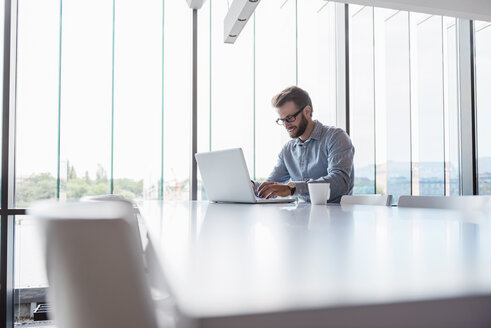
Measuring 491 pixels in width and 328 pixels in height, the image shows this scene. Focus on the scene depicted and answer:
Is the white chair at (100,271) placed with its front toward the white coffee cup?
yes

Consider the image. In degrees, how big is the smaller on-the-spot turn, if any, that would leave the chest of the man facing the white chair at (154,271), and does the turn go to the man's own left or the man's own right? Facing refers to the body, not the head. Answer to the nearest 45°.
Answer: approximately 45° to the man's own left

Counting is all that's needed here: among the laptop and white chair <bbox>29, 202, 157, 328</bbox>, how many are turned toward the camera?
0

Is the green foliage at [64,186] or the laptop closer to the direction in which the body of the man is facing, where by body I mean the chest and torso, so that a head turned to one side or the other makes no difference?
the laptop

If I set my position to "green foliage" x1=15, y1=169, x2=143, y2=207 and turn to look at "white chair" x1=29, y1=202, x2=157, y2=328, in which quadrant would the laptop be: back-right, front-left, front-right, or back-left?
front-left

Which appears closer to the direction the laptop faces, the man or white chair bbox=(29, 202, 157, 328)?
the man

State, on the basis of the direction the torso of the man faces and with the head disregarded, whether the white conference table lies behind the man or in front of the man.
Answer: in front

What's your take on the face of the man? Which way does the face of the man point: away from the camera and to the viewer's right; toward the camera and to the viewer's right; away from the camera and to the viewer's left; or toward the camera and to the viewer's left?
toward the camera and to the viewer's left

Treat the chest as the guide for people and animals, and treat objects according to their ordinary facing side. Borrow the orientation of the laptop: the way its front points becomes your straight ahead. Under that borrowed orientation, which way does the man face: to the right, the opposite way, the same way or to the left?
the opposite way

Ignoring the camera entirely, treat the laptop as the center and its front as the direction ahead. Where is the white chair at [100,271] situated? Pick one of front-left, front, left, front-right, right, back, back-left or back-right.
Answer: back-right

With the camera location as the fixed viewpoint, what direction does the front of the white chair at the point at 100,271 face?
facing away from the viewer and to the right of the viewer

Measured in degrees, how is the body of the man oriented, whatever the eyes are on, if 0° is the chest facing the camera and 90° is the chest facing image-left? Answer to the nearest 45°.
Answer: approximately 45°

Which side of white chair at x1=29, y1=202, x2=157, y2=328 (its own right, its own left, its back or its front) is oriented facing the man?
front

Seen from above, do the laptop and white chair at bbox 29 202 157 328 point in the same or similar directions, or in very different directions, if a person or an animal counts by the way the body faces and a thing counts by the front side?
same or similar directions

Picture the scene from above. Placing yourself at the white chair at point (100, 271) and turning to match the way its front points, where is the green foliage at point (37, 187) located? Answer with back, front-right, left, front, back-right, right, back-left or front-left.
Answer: front-left

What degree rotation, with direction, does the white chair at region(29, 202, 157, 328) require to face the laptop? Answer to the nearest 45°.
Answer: approximately 45° to its left

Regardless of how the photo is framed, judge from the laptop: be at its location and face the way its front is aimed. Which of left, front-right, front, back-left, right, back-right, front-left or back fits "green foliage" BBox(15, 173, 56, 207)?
left
